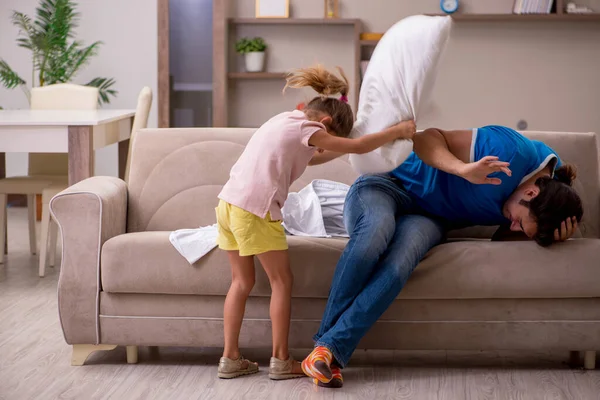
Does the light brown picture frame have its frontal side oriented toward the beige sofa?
yes

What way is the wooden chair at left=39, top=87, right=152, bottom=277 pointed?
to the viewer's left

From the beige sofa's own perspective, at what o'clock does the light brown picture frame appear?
The light brown picture frame is roughly at 6 o'clock from the beige sofa.

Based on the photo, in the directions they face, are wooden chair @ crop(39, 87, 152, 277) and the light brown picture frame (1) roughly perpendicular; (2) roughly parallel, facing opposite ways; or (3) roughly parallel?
roughly perpendicular

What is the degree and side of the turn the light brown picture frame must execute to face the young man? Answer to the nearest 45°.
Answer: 0° — it already faces them

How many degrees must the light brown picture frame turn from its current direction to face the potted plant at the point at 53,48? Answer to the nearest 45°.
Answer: approximately 90° to its right
